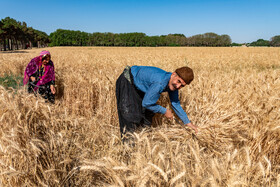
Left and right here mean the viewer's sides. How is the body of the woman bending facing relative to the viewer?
facing the viewer and to the right of the viewer
